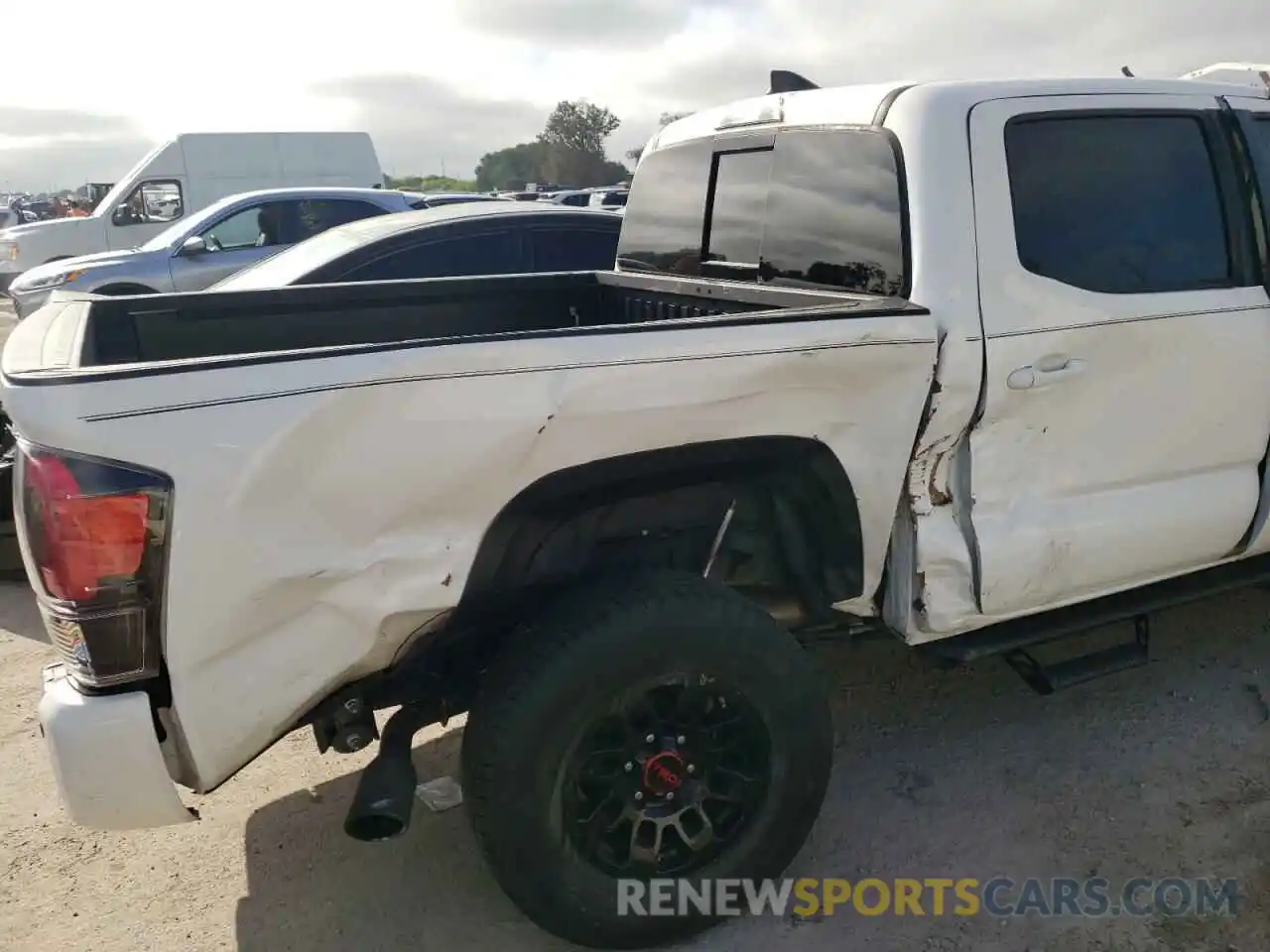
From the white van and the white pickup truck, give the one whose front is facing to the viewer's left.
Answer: the white van

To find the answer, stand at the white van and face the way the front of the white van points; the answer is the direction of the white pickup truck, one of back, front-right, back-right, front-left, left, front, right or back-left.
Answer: left

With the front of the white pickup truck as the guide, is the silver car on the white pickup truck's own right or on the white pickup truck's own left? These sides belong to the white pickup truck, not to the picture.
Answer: on the white pickup truck's own left

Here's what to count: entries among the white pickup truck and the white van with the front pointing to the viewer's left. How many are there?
1

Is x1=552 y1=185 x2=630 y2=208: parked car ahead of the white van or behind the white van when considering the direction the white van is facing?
behind

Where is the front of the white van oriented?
to the viewer's left

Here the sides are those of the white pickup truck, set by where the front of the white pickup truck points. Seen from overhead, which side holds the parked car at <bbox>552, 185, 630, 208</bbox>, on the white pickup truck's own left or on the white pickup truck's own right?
on the white pickup truck's own left

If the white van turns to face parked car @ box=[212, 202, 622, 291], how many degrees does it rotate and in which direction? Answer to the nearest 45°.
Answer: approximately 90° to its left

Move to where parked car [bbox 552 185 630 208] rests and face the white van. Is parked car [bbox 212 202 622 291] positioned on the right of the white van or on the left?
left

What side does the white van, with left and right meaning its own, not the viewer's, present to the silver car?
left
